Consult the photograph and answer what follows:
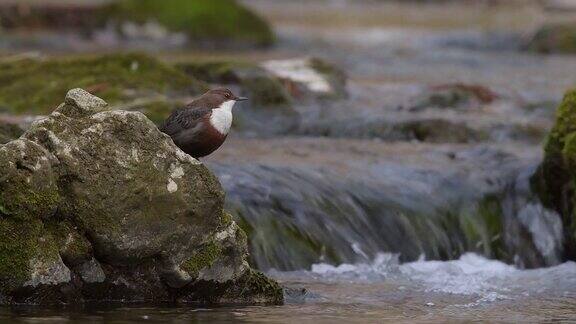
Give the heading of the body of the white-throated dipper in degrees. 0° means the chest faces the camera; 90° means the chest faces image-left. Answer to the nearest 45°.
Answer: approximately 270°

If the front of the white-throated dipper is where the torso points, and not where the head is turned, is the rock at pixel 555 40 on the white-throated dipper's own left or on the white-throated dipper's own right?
on the white-throated dipper's own left

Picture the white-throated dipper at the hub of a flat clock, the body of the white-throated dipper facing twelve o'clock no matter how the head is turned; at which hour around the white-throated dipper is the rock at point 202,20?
The rock is roughly at 9 o'clock from the white-throated dipper.

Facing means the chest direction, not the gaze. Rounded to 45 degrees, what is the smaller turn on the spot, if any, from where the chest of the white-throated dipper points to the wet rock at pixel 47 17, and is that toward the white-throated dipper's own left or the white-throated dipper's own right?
approximately 90° to the white-throated dipper's own left

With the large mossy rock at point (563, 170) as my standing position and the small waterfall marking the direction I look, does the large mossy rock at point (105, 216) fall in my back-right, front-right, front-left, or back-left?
front-left

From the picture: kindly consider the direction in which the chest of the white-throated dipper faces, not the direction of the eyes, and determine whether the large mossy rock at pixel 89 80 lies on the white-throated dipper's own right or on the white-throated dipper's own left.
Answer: on the white-throated dipper's own left

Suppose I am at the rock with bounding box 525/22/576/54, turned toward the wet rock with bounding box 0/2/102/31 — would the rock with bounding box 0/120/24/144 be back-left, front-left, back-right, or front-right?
front-left
